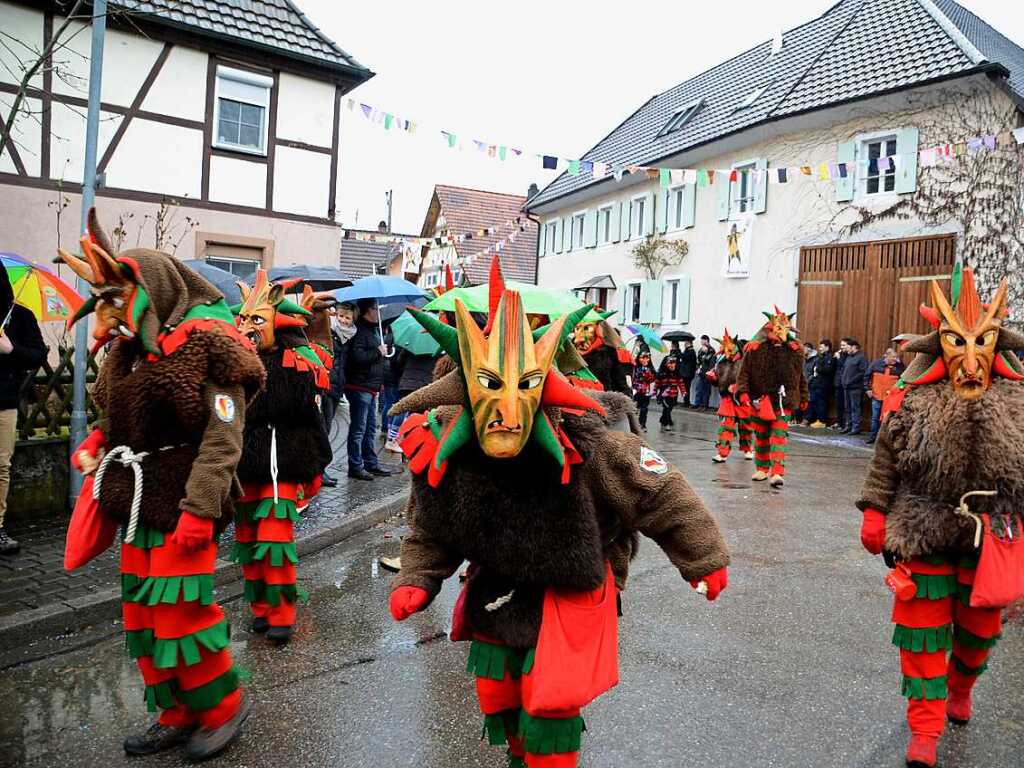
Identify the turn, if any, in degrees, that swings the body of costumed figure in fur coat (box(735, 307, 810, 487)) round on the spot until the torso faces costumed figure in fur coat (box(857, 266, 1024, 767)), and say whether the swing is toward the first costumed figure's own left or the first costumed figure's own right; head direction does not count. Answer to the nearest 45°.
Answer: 0° — they already face them

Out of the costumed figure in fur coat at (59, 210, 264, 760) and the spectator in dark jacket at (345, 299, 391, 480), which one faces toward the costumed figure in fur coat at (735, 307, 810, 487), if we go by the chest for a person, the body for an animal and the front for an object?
the spectator in dark jacket

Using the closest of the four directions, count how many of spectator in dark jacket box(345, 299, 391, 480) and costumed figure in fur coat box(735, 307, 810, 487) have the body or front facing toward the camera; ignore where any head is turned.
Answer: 1

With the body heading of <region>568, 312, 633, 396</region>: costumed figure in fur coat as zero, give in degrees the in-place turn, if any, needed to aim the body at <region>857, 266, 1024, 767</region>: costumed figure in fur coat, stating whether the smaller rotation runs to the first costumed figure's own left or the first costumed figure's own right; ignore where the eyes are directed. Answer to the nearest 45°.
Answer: approximately 45° to the first costumed figure's own left

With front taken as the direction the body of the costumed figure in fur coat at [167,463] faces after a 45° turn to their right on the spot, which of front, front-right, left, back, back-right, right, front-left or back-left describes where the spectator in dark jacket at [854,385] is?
back-right

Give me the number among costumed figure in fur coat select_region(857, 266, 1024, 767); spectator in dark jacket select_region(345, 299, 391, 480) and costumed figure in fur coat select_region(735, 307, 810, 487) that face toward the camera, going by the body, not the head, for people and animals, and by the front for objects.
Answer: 2

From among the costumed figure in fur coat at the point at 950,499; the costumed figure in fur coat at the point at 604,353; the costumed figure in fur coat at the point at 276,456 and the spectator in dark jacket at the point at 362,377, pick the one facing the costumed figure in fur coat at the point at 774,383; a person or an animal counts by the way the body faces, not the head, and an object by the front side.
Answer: the spectator in dark jacket

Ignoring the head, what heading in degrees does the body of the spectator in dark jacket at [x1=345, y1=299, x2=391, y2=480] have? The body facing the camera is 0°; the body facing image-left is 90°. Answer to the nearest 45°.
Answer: approximately 270°

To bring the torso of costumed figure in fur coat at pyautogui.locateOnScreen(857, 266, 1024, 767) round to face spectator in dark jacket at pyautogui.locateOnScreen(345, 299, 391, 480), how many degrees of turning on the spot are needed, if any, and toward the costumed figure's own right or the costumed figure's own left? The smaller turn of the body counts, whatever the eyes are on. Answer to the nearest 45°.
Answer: approximately 135° to the costumed figure's own right
